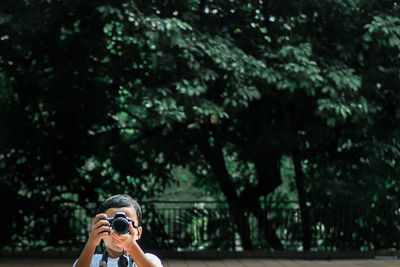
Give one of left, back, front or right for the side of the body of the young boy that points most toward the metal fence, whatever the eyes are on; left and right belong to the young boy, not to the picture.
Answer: back

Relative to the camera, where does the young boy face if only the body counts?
toward the camera

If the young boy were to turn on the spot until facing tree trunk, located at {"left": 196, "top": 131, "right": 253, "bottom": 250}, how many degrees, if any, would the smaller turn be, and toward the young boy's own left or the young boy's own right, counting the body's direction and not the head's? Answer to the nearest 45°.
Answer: approximately 180°

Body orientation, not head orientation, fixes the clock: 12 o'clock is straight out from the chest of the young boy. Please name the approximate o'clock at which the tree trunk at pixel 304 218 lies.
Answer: The tree trunk is roughly at 7 o'clock from the young boy.
